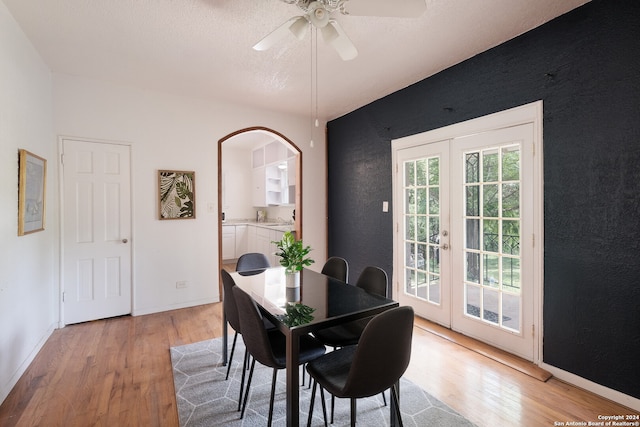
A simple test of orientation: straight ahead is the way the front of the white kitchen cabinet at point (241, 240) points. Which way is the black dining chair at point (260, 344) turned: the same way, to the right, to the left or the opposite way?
to the left

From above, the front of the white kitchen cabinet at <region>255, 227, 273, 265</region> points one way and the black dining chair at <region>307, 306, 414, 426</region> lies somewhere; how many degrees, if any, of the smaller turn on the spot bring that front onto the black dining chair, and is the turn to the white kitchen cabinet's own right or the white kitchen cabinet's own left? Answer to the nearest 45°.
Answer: approximately 45° to the white kitchen cabinet's own left

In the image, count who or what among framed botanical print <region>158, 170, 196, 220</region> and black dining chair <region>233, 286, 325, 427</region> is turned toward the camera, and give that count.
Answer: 1

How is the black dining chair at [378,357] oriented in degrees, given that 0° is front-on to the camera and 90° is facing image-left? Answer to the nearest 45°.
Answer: approximately 135°

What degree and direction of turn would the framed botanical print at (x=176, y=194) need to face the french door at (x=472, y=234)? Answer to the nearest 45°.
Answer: approximately 45° to its left

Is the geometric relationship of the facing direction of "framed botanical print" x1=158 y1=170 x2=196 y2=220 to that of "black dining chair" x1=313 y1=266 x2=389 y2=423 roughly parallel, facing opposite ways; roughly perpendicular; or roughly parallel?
roughly perpendicular

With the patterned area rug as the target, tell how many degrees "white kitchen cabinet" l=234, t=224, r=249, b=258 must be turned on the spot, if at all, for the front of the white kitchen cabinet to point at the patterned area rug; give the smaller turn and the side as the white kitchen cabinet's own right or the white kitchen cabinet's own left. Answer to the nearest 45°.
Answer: approximately 45° to the white kitchen cabinet's own right

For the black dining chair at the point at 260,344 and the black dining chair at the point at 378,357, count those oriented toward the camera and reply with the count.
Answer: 0
